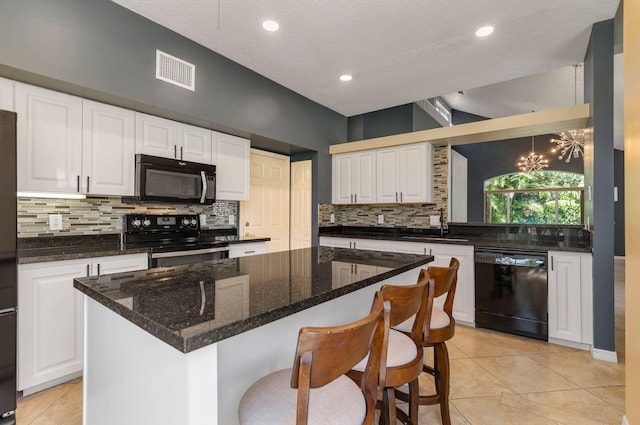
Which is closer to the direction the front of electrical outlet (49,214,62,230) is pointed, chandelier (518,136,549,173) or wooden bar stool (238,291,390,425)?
the wooden bar stool

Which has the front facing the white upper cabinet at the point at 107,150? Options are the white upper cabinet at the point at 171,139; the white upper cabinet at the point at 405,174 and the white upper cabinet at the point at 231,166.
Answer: the white upper cabinet at the point at 405,174

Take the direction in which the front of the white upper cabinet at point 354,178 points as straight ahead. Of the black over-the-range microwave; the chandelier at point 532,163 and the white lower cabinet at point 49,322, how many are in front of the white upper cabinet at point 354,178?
2

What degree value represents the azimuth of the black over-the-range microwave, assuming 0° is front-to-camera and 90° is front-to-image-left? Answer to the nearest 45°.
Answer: approximately 315°

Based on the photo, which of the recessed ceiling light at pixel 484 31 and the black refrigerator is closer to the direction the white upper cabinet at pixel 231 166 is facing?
the recessed ceiling light

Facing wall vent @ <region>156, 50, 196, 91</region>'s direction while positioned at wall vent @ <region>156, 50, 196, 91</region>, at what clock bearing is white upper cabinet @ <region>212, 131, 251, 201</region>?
The white upper cabinet is roughly at 9 o'clock from the wall vent.

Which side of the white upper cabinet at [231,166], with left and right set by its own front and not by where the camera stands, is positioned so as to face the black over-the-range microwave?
right

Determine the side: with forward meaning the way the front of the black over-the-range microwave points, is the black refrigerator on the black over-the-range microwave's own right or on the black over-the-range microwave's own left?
on the black over-the-range microwave's own right

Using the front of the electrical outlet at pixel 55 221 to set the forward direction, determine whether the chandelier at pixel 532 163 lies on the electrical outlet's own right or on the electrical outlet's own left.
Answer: on the electrical outlet's own left
